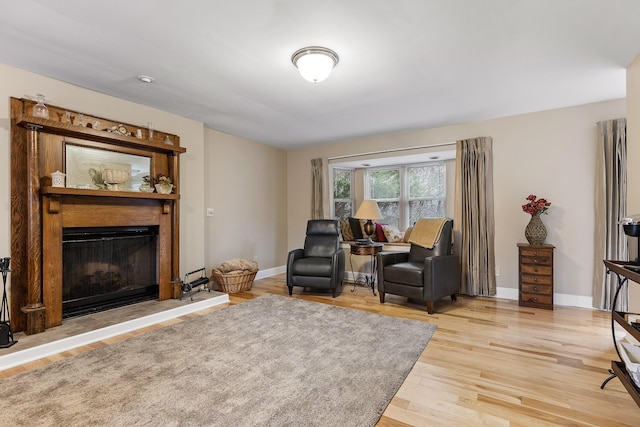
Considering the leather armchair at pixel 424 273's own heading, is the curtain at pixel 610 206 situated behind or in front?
behind

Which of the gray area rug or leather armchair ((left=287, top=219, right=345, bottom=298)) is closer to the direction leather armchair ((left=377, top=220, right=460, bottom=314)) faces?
the gray area rug

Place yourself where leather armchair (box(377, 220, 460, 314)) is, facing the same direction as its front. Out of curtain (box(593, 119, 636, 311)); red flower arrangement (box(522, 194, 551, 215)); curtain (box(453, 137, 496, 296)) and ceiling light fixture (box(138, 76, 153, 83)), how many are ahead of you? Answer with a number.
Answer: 1

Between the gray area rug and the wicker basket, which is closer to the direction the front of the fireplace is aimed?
the gray area rug

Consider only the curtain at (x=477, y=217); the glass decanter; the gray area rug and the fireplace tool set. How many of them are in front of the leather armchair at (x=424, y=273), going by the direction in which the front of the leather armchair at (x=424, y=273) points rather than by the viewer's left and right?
3

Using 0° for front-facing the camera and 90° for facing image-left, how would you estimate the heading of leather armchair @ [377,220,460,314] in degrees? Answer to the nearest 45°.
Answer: approximately 45°

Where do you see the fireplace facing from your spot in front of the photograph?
facing the viewer and to the right of the viewer

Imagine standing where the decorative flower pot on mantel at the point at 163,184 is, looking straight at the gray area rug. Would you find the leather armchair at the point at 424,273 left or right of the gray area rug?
left

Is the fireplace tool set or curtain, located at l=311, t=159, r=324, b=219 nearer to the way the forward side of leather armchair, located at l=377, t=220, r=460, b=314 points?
the fireplace tool set

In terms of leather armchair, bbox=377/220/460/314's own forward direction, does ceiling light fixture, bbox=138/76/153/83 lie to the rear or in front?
in front

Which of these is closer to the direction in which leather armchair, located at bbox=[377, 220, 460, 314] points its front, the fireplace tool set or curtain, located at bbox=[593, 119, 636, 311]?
the fireplace tool set

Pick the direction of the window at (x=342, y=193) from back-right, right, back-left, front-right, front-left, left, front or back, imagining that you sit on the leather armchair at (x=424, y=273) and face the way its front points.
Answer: right

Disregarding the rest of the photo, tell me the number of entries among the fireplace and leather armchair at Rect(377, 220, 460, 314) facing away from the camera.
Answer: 0

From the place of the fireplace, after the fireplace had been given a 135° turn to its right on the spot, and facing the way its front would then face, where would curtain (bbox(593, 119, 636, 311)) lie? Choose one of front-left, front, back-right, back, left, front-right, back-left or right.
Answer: back-left

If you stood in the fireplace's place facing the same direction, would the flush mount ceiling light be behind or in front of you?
in front
